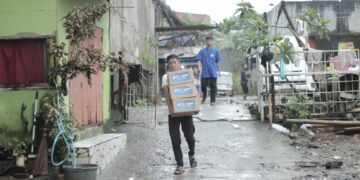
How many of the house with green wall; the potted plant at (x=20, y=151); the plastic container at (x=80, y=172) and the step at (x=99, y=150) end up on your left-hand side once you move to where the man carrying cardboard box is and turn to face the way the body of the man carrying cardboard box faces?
0

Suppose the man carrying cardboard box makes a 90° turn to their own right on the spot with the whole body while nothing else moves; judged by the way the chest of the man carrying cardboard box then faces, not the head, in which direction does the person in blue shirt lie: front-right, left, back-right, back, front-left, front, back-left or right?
right

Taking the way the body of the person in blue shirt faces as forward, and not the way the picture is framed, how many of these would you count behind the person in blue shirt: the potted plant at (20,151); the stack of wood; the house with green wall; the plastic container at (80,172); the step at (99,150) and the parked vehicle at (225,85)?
1

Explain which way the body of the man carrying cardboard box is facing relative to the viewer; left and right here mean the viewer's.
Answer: facing the viewer

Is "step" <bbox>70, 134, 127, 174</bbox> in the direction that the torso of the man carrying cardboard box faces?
no

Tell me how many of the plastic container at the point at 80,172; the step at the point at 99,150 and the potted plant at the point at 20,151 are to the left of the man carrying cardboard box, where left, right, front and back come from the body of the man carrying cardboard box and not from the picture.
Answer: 0

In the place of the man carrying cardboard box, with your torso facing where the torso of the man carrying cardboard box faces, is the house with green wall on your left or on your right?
on your right

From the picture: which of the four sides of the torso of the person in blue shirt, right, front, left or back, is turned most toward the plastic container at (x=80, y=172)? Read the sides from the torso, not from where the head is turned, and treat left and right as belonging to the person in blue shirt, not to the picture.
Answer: front

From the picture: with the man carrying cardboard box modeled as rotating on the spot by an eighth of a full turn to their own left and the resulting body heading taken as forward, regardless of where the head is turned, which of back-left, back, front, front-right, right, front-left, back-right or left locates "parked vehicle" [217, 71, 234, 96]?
back-left

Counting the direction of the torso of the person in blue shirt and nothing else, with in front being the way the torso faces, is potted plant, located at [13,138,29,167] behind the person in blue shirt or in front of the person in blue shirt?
in front

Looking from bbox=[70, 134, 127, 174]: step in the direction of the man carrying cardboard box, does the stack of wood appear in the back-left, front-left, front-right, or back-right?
front-left

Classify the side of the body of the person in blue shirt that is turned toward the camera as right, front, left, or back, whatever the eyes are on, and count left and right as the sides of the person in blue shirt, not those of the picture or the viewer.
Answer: front

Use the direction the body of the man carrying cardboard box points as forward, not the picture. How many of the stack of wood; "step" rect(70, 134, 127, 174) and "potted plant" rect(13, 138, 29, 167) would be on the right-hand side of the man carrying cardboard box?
2
